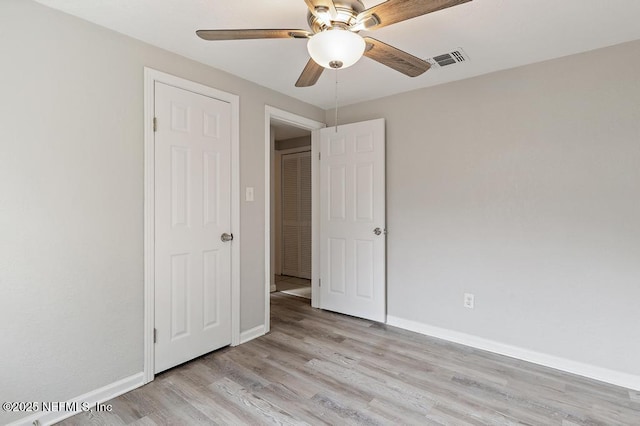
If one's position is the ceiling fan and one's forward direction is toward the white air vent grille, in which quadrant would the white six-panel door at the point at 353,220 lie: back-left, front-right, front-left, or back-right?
front-left

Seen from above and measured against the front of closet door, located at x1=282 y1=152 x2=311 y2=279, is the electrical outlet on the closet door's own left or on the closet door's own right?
on the closet door's own left

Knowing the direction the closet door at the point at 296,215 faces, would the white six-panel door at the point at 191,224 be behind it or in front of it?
in front

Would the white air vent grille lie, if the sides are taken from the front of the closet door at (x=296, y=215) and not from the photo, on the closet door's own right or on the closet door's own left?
on the closet door's own left

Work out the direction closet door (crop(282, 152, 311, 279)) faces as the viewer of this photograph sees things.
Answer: facing the viewer and to the left of the viewer

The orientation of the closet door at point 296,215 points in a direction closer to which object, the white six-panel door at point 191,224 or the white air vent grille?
the white six-panel door

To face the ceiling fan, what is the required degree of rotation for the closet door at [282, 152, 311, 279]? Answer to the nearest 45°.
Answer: approximately 45° to its left

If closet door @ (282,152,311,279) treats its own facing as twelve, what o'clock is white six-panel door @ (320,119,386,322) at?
The white six-panel door is roughly at 10 o'clock from the closet door.
